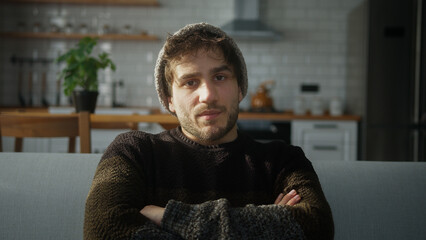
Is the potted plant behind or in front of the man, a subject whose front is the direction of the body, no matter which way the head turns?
behind

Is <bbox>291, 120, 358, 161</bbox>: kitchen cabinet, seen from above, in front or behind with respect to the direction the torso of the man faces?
behind

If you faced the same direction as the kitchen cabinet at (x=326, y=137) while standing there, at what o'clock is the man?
The man is roughly at 12 o'clock from the kitchen cabinet.

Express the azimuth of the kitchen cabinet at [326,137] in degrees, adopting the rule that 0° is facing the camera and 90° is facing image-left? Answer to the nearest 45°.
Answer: approximately 0°

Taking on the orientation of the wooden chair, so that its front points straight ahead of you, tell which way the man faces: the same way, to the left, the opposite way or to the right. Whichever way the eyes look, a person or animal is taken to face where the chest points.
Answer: the opposite way

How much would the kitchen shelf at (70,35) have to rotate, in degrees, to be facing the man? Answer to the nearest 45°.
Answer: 0° — it already faces them

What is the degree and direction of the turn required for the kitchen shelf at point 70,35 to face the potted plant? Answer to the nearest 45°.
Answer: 0° — it already faces it

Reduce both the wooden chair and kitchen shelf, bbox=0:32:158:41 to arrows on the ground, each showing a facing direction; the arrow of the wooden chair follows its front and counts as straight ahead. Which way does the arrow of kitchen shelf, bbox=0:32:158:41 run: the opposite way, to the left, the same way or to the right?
the opposite way

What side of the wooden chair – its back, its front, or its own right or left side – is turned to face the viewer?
back

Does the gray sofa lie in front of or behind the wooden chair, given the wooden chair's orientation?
behind

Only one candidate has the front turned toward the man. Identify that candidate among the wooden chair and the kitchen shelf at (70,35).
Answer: the kitchen shelf

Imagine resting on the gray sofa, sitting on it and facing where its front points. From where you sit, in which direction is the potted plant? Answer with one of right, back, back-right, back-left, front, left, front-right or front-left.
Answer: back-right

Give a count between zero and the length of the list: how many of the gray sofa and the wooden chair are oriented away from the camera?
1

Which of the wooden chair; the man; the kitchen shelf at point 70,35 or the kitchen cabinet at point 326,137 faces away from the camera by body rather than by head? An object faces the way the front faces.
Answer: the wooden chair
